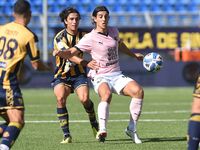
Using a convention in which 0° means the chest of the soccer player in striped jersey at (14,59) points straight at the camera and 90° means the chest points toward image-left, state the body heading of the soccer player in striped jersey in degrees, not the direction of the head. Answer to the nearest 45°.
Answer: approximately 225°

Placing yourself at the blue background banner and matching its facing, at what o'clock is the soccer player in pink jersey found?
The soccer player in pink jersey is roughly at 12 o'clock from the blue background banner.

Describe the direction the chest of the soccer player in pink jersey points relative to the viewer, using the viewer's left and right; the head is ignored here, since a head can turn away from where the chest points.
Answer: facing the viewer and to the right of the viewer

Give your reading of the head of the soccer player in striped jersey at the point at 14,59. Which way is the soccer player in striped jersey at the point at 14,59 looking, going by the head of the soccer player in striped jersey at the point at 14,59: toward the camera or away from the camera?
away from the camera

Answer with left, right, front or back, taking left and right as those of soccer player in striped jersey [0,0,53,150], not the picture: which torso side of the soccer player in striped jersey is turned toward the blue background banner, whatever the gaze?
front

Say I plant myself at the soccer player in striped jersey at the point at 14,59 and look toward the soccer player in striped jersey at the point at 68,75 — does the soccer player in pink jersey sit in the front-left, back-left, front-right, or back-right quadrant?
front-right

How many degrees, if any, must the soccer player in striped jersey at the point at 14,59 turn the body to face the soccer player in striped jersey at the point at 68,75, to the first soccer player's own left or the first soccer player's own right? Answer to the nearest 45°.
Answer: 0° — they already face them

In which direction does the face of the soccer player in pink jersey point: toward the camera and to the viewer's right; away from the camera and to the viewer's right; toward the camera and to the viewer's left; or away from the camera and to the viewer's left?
toward the camera and to the viewer's right

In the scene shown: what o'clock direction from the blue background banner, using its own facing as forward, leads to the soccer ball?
The soccer ball is roughly at 12 o'clock from the blue background banner.

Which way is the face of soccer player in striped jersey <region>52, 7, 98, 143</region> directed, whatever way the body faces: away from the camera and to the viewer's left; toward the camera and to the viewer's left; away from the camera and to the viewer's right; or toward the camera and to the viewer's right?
toward the camera and to the viewer's right

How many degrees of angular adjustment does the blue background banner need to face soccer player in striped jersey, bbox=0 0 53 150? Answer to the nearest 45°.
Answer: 0° — it already faces them

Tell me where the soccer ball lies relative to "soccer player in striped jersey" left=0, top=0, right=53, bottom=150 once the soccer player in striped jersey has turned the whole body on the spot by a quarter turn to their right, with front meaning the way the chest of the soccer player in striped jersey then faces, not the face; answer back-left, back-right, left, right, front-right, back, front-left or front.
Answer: left

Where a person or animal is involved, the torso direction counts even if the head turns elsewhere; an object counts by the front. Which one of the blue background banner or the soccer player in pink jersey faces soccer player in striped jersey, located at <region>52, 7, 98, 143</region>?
the blue background banner

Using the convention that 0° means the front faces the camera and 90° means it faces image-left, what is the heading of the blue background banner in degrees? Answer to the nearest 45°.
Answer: approximately 0°
